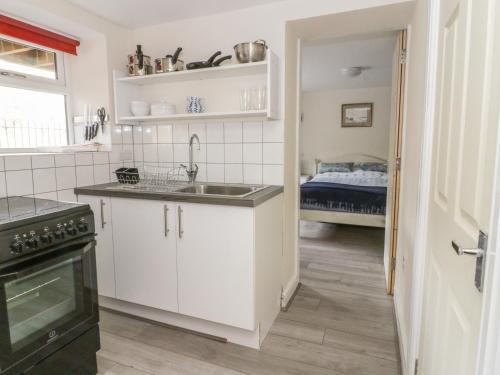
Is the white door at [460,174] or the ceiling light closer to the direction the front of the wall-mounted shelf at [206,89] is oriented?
the white door

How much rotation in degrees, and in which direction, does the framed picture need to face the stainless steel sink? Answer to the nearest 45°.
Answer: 0° — it already faces it

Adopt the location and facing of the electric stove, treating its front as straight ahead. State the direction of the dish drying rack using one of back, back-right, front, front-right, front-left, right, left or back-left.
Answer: left

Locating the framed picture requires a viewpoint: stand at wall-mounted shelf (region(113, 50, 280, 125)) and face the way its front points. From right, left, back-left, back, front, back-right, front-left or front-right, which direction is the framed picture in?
back

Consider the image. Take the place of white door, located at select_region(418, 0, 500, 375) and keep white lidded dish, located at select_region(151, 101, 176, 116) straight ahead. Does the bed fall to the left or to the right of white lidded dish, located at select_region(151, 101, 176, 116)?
right

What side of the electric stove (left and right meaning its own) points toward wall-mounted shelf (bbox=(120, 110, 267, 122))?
left

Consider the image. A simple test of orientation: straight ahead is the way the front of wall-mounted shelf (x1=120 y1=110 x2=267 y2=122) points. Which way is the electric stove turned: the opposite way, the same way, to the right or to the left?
to the left

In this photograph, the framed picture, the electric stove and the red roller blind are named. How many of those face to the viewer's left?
0

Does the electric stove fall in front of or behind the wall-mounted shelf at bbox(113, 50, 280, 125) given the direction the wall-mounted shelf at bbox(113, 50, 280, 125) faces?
in front

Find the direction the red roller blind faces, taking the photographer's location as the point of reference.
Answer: facing the viewer and to the right of the viewer

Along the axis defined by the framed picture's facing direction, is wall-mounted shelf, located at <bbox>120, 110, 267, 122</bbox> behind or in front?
in front

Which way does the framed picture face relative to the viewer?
toward the camera

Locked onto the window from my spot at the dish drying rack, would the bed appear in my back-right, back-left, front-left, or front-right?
back-right

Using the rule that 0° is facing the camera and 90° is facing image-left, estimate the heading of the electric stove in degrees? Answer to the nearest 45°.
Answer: approximately 315°

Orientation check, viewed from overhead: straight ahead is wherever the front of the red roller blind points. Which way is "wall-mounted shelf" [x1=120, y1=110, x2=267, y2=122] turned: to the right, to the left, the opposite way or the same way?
to the right
